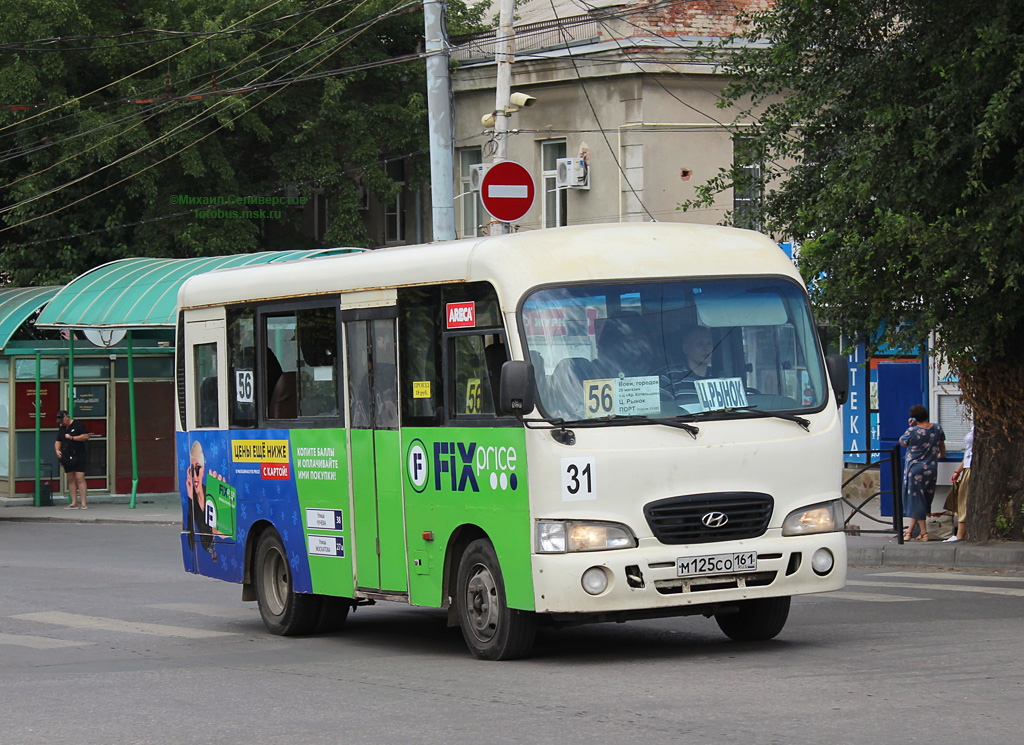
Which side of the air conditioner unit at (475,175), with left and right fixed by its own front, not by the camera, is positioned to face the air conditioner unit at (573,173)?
left

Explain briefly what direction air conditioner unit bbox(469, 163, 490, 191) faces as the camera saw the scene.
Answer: facing the viewer and to the left of the viewer

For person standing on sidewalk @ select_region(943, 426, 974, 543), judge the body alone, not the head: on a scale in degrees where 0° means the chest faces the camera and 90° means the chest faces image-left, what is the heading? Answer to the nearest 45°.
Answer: approximately 90°

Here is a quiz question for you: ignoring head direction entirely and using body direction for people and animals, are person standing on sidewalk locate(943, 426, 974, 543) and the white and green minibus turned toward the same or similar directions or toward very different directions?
very different directions

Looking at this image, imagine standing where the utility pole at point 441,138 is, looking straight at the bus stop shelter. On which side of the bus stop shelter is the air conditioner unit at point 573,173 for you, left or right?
right

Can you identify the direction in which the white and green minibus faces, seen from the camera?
facing the viewer and to the right of the viewer

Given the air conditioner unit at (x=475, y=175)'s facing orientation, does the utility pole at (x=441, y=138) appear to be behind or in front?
in front

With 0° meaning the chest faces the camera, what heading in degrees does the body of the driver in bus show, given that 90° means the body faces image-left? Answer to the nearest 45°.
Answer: approximately 315°
